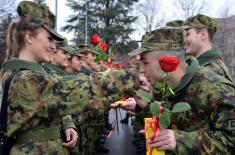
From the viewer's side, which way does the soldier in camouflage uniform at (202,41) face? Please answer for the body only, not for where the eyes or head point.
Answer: to the viewer's left

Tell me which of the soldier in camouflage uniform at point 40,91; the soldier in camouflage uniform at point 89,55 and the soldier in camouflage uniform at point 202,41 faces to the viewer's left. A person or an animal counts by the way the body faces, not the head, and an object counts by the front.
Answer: the soldier in camouflage uniform at point 202,41

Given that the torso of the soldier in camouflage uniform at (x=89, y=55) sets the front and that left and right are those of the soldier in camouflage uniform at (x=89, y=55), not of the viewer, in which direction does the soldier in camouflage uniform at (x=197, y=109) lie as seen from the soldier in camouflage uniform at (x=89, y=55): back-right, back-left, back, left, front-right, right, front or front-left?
right

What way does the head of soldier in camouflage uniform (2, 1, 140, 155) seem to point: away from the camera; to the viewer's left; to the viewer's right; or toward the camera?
to the viewer's right

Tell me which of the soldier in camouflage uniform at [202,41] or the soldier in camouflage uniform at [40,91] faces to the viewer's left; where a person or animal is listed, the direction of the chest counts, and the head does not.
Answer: the soldier in camouflage uniform at [202,41]

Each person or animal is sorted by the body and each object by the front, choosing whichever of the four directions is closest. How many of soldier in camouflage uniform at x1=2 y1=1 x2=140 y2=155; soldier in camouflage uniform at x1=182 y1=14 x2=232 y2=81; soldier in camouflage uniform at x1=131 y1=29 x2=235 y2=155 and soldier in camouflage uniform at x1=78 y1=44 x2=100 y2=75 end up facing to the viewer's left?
2

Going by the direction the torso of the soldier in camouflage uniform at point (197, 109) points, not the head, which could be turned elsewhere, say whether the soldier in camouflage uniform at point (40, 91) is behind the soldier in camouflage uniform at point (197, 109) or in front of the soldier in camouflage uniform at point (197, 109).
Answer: in front

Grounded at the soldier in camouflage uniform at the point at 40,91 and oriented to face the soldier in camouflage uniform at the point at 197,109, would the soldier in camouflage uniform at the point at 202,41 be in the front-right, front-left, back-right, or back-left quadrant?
front-left

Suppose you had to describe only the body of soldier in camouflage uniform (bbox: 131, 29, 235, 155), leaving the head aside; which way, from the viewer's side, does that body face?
to the viewer's left

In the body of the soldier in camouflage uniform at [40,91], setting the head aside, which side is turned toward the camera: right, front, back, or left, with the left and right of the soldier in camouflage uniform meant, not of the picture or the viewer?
right

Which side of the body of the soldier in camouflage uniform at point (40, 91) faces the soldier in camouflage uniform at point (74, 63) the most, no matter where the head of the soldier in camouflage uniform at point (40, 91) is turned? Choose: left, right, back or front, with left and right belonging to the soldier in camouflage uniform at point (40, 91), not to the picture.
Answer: left

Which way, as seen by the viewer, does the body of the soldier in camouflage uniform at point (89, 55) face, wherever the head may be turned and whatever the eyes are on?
to the viewer's right
